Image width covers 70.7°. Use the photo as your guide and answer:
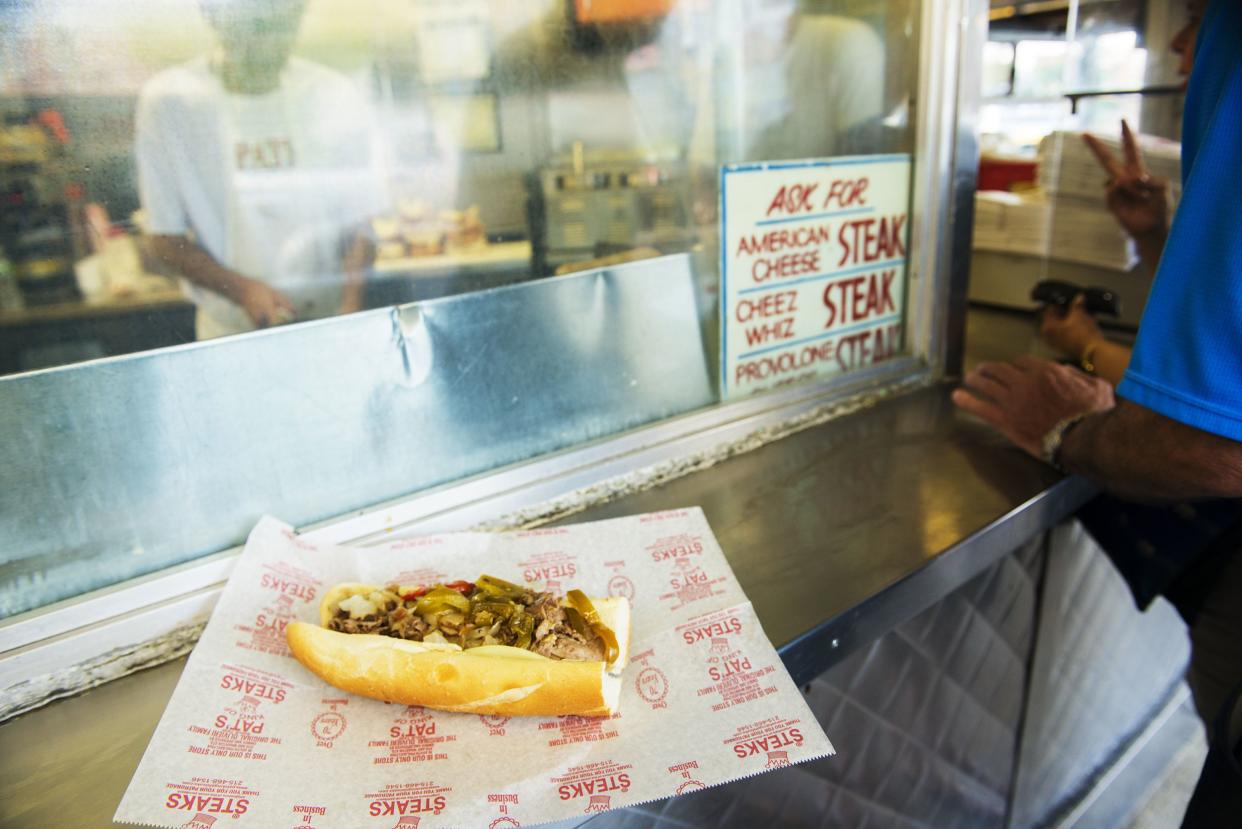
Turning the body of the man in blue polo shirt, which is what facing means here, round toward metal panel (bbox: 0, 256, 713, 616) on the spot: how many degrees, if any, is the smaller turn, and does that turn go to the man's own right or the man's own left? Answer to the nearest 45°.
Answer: approximately 45° to the man's own left

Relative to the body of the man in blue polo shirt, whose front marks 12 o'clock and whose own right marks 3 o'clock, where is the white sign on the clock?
The white sign is roughly at 1 o'clock from the man in blue polo shirt.

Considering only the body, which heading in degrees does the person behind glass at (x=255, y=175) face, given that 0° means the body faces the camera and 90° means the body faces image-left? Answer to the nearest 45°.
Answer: approximately 0°

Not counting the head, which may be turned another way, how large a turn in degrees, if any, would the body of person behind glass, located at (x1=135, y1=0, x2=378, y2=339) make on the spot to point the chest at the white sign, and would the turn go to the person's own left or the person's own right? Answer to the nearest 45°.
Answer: approximately 90° to the person's own left

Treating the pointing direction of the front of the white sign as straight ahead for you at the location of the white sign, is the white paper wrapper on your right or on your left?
on your right

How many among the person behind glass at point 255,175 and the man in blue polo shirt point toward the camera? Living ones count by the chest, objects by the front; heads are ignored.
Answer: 1

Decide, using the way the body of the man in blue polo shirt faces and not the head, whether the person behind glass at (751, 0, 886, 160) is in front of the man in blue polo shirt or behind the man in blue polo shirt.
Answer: in front

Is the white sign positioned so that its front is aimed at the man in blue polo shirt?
yes

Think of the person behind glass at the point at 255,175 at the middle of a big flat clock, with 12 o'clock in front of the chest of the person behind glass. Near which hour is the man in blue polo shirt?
The man in blue polo shirt is roughly at 10 o'clock from the person behind glass.

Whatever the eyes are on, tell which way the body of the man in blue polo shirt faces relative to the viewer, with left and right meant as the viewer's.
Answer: facing to the left of the viewer

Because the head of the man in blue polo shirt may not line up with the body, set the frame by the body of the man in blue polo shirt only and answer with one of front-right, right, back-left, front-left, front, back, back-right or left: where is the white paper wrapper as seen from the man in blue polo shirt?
front-left
